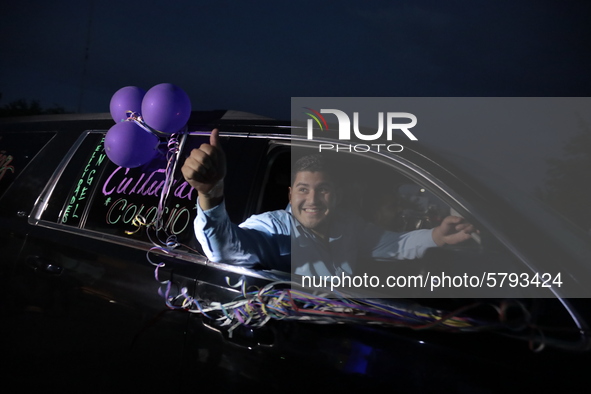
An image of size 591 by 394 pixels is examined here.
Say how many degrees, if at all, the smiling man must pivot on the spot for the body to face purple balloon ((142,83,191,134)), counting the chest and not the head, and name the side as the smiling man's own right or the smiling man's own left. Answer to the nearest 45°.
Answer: approximately 90° to the smiling man's own right

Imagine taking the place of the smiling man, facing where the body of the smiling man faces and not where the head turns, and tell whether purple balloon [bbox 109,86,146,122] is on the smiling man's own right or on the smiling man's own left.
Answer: on the smiling man's own right

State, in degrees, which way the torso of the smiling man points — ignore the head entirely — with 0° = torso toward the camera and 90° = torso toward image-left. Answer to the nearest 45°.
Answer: approximately 0°

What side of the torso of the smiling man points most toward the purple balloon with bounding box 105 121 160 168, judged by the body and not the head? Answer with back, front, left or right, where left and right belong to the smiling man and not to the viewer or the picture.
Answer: right
